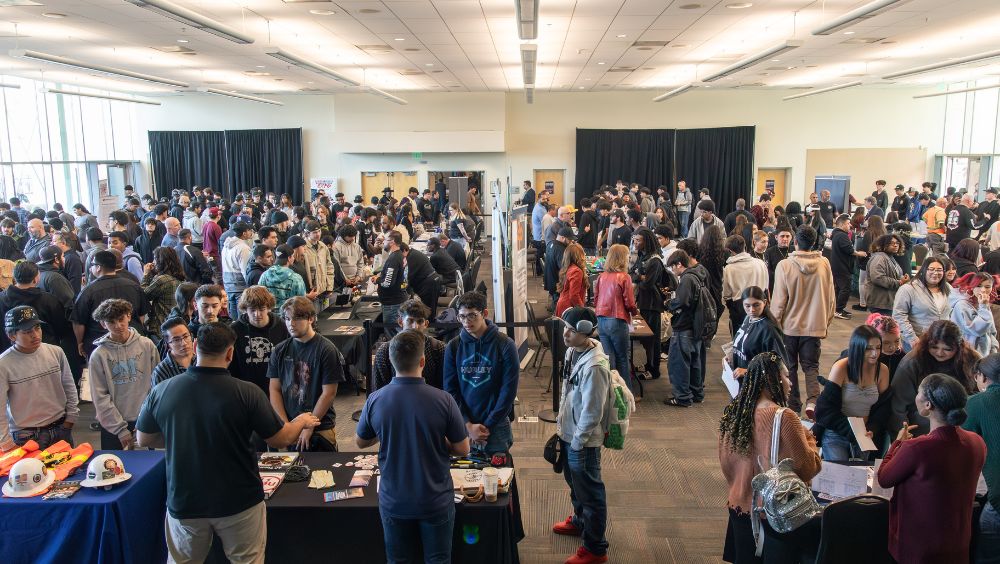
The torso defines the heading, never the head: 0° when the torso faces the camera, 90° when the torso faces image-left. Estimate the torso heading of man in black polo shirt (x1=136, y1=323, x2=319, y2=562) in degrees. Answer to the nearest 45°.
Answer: approximately 180°

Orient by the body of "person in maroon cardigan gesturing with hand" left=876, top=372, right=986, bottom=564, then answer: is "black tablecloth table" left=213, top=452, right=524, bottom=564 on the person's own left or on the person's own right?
on the person's own left

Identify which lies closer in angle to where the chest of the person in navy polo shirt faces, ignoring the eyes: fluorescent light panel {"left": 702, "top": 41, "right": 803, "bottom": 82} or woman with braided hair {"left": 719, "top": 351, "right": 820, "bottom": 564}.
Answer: the fluorescent light panel

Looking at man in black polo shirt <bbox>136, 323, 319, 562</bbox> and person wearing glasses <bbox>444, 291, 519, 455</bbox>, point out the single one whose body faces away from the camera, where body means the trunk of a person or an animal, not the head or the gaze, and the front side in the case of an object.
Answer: the man in black polo shirt

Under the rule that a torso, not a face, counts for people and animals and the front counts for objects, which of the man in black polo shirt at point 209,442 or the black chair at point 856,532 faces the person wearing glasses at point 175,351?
the man in black polo shirt

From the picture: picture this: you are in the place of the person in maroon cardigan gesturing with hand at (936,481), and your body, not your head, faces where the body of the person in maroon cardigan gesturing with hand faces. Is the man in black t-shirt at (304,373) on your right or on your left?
on your left

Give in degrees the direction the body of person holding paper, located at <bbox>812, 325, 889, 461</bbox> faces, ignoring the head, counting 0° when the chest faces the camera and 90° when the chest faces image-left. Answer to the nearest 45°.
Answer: approximately 315°

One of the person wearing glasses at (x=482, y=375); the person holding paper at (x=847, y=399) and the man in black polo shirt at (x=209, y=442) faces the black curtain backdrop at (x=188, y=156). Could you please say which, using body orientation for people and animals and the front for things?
the man in black polo shirt

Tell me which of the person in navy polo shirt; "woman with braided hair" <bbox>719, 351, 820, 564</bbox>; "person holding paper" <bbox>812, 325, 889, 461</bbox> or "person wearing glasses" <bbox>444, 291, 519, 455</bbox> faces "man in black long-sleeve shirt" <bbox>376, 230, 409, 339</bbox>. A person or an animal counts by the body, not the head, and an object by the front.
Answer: the person in navy polo shirt

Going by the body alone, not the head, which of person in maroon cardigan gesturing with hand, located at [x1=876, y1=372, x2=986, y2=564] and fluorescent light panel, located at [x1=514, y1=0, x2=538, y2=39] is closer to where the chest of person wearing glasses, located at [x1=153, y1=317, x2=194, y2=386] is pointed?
the person in maroon cardigan gesturing with hand

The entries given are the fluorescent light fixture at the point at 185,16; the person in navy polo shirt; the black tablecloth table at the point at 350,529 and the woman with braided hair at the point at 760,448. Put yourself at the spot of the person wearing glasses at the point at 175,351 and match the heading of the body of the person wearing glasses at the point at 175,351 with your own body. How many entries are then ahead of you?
3

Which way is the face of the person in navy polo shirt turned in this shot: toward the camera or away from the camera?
away from the camera

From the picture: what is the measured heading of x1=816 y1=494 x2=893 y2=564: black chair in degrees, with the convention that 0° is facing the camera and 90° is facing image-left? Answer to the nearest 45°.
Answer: approximately 180°

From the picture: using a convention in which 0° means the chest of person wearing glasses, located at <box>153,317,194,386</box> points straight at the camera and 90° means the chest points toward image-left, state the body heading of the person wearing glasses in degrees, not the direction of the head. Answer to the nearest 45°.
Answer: approximately 315°

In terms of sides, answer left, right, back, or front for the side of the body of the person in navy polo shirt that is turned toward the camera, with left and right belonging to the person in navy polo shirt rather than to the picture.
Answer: back

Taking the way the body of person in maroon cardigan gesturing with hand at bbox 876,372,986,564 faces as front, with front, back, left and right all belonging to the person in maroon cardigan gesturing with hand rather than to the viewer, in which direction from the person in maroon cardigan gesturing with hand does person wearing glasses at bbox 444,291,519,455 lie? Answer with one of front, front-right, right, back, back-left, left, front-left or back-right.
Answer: front-left
